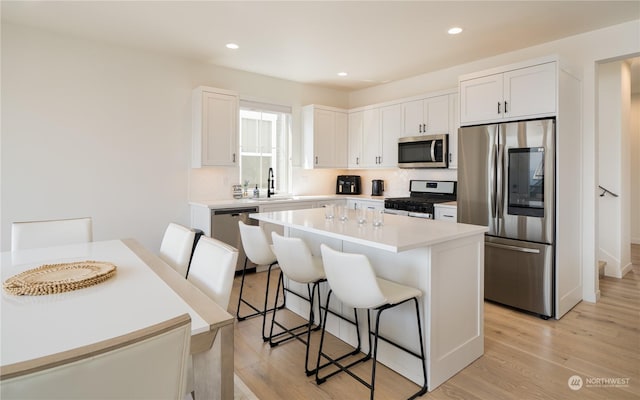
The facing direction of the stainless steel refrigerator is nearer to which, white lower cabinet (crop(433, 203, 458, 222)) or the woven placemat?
the woven placemat

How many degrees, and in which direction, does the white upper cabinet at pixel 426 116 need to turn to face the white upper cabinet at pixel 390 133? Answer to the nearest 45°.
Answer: approximately 90° to its right

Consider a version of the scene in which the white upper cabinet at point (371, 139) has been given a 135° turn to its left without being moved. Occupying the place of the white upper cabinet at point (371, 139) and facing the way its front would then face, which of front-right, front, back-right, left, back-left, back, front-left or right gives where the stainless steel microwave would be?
front-right

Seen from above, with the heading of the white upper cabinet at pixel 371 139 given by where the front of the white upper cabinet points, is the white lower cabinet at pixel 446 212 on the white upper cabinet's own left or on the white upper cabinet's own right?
on the white upper cabinet's own left

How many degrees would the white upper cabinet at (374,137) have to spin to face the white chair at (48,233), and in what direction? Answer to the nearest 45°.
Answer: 0° — it already faces it

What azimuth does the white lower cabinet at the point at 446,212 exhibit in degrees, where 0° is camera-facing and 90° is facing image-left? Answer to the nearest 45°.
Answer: approximately 45°

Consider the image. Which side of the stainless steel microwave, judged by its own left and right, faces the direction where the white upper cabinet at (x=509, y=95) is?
left
